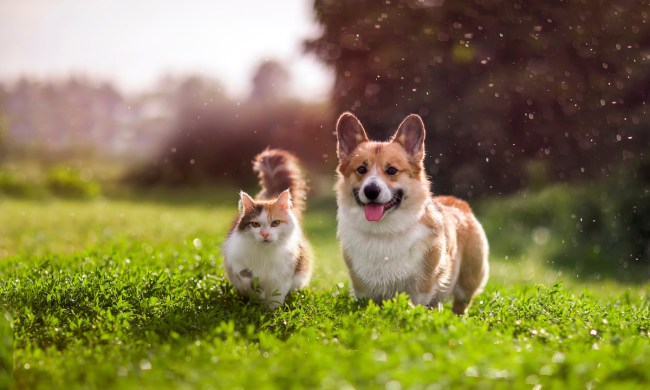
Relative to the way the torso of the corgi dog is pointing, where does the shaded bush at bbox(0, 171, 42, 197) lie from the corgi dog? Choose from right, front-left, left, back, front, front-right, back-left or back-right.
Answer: right

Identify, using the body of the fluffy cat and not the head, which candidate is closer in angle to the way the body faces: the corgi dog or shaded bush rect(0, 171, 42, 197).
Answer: the corgi dog

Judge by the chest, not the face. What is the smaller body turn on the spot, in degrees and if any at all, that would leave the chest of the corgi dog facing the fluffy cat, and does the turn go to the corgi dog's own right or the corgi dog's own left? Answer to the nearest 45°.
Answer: approximately 45° to the corgi dog's own right

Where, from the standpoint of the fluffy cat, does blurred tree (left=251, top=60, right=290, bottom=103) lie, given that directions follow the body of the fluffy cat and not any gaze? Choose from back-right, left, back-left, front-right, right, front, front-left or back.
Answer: back

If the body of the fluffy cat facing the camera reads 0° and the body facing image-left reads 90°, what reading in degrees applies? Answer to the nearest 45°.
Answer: approximately 0°

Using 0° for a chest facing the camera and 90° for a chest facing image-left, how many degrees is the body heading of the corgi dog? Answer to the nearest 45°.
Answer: approximately 45°

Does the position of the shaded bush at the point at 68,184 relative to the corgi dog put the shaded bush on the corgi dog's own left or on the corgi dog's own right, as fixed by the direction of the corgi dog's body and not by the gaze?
on the corgi dog's own right

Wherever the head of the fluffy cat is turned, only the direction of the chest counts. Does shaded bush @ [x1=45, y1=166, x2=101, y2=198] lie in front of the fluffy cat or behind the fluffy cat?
behind

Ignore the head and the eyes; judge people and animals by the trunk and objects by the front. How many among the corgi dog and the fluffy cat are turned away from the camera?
0

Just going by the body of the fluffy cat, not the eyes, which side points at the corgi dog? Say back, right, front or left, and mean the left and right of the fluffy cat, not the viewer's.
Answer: left

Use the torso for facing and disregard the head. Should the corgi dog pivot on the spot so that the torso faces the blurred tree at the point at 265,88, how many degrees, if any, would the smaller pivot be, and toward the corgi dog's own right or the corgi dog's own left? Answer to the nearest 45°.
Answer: approximately 135° to the corgi dog's own right
